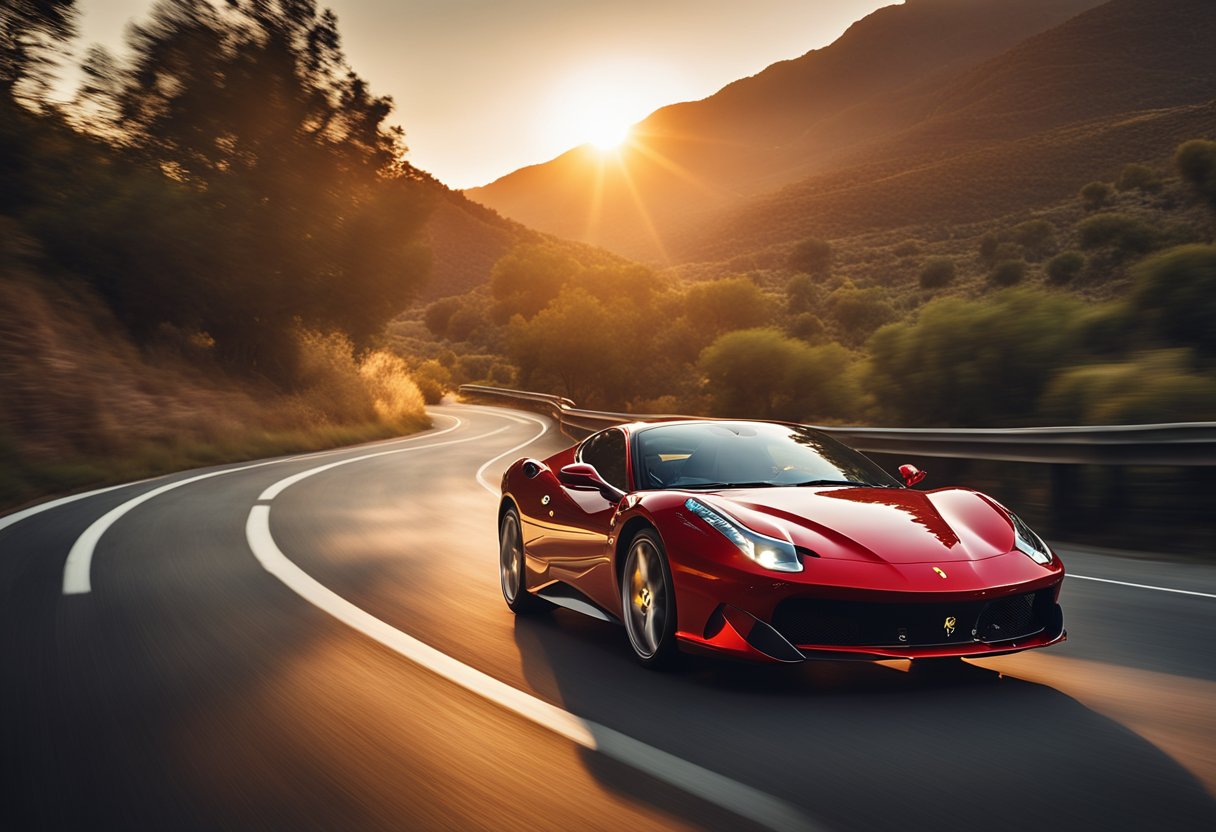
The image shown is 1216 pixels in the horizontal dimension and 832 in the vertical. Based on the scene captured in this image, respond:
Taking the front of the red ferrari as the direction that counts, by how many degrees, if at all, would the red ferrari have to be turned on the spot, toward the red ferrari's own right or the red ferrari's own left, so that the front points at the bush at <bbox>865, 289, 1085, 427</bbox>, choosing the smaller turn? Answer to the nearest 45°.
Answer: approximately 135° to the red ferrari's own left

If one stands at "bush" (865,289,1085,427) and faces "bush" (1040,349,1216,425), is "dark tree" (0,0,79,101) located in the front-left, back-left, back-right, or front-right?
back-right

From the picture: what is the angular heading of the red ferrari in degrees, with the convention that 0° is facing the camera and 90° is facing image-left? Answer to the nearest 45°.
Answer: approximately 315°

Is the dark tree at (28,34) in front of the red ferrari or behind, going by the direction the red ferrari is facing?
behind

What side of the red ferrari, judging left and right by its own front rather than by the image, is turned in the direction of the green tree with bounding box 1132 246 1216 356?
left

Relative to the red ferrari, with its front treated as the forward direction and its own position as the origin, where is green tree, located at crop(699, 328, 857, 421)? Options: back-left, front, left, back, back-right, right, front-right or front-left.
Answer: back-left

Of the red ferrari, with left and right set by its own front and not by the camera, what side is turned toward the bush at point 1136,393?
left
